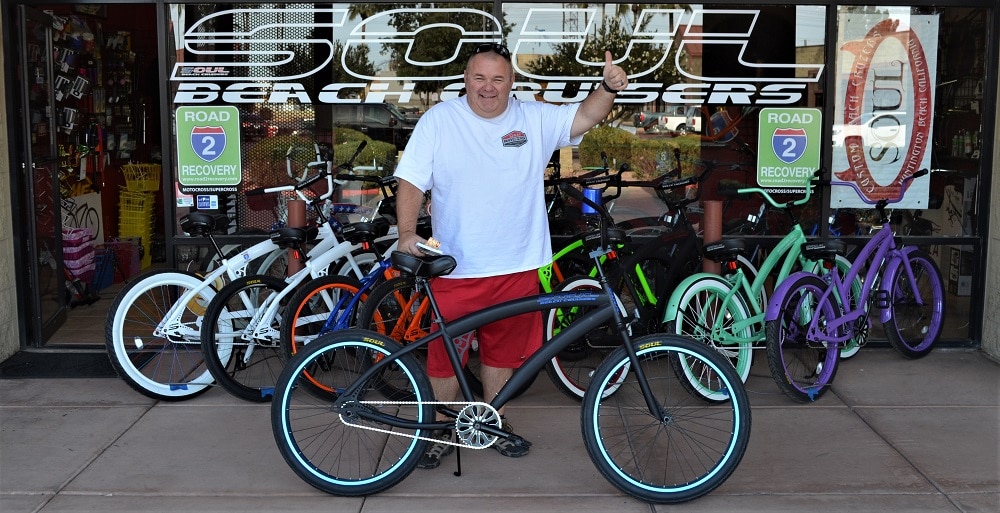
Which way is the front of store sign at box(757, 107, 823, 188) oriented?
toward the camera

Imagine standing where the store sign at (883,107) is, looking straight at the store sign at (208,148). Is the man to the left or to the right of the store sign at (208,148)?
left

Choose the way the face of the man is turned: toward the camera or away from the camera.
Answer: toward the camera

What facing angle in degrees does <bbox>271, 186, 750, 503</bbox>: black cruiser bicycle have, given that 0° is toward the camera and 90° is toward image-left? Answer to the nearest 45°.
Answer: approximately 270°

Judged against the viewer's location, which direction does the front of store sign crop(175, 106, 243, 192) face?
facing the viewer

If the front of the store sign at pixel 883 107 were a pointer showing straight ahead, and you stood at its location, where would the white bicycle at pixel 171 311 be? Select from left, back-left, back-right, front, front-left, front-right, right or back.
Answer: front-right

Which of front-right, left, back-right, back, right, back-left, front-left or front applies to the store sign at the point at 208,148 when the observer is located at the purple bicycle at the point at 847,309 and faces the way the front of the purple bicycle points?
back-left

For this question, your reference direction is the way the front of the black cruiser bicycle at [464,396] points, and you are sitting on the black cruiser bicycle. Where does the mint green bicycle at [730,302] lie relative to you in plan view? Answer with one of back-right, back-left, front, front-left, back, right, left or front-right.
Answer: front-left

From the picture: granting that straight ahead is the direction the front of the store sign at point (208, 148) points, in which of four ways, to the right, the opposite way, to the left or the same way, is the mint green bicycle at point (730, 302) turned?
to the left

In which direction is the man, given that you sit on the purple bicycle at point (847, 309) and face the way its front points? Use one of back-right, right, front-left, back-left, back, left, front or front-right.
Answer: back

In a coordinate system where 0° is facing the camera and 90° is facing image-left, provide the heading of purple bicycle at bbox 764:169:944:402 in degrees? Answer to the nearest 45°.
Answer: approximately 225°

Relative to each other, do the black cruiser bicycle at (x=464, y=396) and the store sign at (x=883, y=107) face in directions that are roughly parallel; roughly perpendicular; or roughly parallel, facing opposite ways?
roughly perpendicular

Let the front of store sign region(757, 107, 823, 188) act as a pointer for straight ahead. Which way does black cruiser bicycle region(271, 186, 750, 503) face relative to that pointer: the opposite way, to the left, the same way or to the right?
to the left

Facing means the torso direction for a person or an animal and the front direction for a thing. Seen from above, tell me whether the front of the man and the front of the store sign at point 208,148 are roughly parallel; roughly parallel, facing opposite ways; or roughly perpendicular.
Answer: roughly parallel

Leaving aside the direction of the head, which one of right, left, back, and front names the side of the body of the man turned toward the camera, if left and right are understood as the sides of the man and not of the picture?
front

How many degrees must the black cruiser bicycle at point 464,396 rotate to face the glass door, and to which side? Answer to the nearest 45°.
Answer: approximately 135° to its left

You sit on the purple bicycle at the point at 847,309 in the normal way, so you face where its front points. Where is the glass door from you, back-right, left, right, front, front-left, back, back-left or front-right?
back-left

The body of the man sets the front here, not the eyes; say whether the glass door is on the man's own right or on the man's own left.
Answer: on the man's own right

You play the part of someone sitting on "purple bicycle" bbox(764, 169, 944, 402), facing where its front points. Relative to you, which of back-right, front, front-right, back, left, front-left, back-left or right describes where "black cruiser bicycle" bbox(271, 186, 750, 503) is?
back
